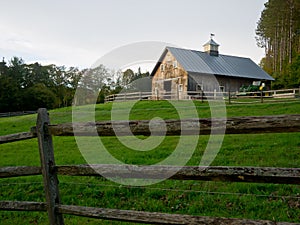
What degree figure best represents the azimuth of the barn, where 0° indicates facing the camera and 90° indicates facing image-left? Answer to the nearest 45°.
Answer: approximately 45°
